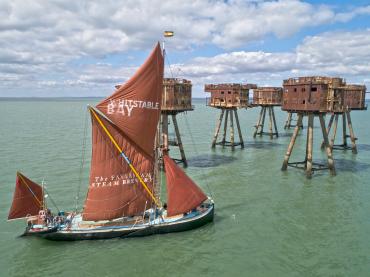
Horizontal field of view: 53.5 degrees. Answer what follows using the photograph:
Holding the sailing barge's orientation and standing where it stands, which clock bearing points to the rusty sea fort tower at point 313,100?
The rusty sea fort tower is roughly at 11 o'clock from the sailing barge.

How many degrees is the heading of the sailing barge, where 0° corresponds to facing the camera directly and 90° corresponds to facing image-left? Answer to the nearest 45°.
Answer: approximately 270°
